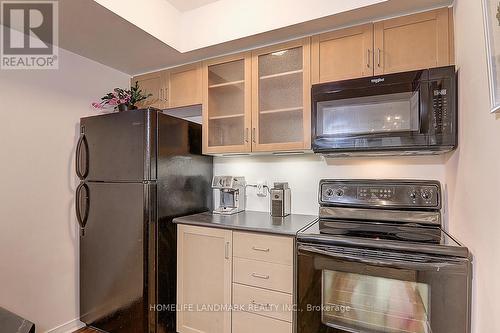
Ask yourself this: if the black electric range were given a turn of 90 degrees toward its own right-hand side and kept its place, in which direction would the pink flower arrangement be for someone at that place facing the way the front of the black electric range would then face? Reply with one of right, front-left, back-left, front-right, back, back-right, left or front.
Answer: front

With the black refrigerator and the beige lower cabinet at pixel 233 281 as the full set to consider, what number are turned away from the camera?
0

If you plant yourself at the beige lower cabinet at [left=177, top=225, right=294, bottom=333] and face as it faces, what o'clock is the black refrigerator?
The black refrigerator is roughly at 2 o'clock from the beige lower cabinet.

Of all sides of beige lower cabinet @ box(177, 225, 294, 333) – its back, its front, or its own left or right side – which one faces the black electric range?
left

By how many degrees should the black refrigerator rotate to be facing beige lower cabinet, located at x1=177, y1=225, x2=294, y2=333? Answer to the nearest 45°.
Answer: approximately 90° to its left

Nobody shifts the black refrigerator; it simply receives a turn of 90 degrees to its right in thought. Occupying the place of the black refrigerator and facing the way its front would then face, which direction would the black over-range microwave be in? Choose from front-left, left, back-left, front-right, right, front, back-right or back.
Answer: back

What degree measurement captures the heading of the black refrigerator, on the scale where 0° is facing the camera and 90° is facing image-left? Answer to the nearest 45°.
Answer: approximately 45°
